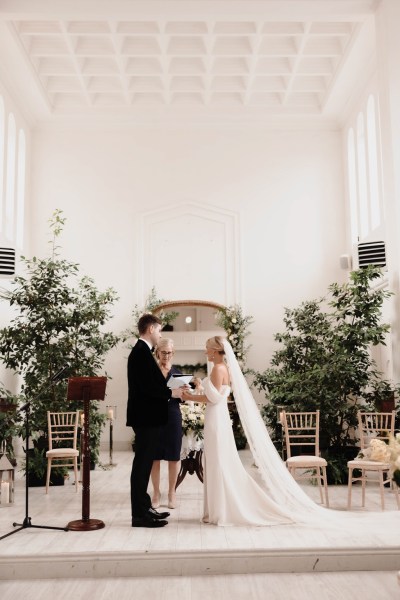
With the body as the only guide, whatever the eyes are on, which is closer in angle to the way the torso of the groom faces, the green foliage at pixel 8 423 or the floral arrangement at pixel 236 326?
the floral arrangement

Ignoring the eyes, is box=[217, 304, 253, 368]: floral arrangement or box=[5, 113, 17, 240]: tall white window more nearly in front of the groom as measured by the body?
the floral arrangement

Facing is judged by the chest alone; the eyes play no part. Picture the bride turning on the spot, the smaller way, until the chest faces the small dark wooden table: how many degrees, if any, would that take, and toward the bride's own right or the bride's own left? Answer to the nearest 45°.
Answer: approximately 90° to the bride's own right

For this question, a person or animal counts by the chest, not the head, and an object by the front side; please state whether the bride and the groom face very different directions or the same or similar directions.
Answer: very different directions

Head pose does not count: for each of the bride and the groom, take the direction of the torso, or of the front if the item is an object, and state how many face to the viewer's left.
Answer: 1

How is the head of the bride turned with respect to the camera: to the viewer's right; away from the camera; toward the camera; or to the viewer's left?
to the viewer's left

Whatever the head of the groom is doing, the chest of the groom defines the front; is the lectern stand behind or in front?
behind

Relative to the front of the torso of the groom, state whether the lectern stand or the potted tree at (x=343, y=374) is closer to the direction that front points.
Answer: the potted tree

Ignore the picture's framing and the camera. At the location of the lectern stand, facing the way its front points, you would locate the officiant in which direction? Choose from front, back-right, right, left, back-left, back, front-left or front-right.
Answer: back-left

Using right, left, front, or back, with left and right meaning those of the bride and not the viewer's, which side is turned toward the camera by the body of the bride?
left

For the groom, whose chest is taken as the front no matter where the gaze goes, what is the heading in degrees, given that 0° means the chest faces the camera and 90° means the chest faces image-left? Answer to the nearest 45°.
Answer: approximately 270°

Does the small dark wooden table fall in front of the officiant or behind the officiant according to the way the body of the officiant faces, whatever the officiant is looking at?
behind
